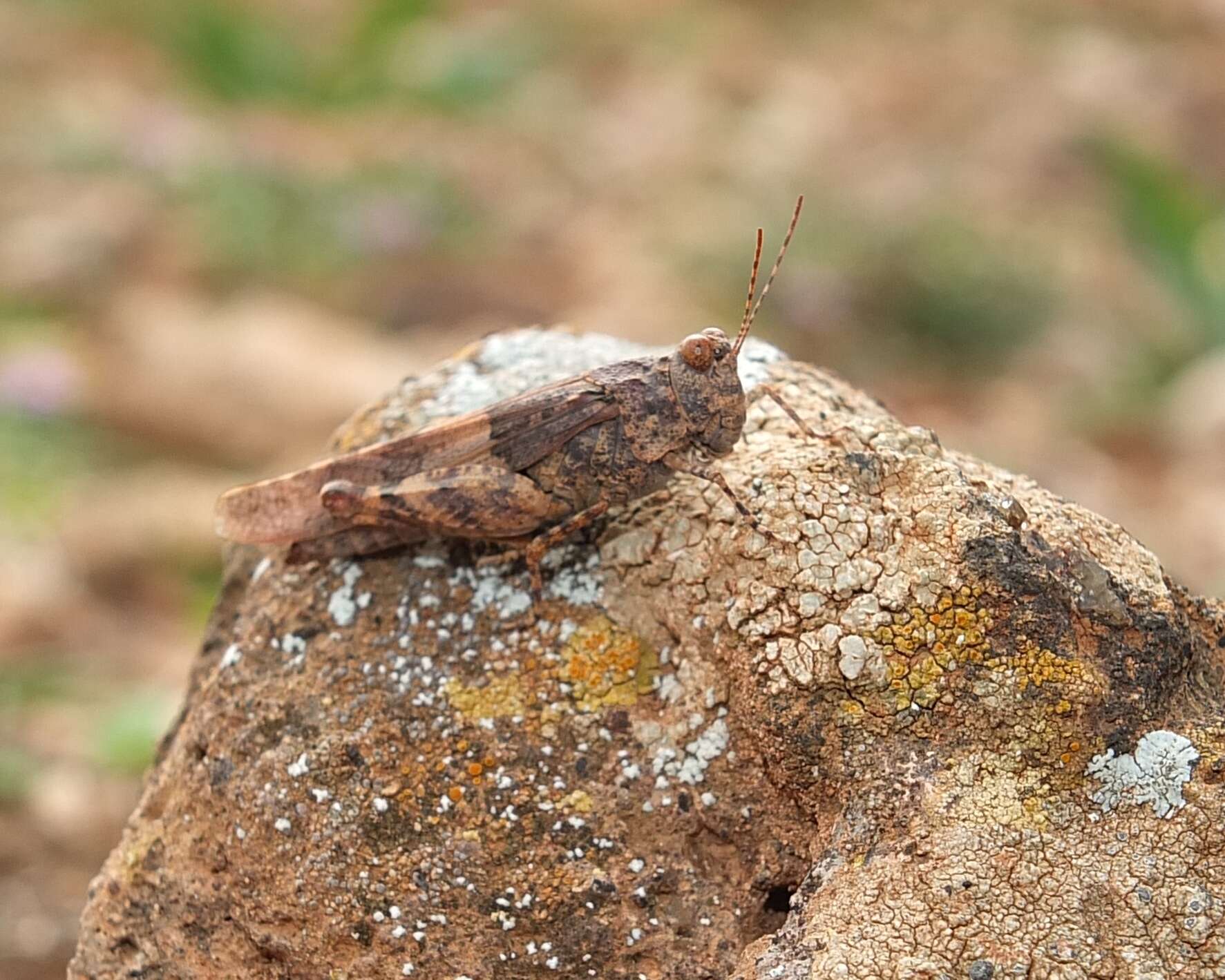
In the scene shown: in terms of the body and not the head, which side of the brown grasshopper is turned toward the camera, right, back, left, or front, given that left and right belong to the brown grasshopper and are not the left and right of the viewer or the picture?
right
